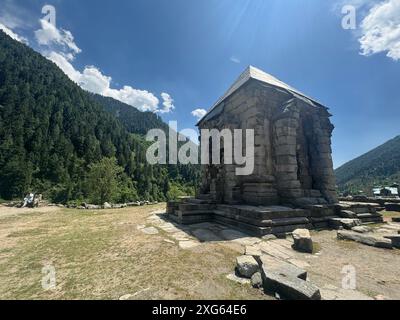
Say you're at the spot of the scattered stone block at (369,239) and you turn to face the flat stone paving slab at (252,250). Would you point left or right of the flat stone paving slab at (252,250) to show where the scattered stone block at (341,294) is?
left

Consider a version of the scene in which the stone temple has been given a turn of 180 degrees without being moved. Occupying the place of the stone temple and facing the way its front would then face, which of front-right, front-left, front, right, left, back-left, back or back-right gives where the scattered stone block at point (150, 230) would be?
back

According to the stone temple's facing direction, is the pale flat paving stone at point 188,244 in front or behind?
in front

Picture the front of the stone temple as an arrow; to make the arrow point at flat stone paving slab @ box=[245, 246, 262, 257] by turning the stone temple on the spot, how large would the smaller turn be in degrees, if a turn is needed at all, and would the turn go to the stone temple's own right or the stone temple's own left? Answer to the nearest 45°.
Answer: approximately 45° to the stone temple's own left

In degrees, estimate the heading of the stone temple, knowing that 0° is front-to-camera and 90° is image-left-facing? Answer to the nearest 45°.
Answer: approximately 45°

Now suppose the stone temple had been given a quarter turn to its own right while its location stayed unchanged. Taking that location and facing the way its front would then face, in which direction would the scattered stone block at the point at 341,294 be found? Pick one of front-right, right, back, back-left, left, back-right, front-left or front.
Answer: back-left

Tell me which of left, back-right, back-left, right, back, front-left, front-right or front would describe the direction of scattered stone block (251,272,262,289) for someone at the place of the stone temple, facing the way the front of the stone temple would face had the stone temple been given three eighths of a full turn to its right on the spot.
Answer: back

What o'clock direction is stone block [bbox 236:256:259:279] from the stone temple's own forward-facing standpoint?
The stone block is roughly at 11 o'clock from the stone temple.

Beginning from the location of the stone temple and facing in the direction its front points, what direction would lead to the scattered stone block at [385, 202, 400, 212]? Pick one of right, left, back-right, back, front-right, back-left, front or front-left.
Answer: back

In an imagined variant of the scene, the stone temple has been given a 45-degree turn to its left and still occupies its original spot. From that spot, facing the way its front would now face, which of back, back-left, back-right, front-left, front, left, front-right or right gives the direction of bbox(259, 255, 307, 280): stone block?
front
